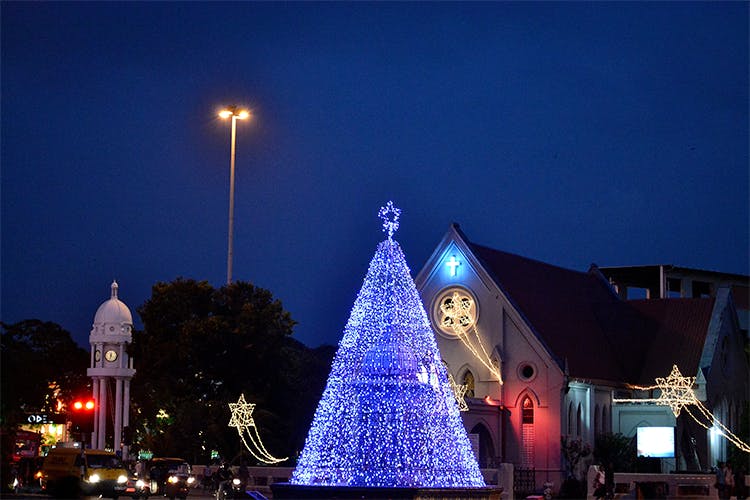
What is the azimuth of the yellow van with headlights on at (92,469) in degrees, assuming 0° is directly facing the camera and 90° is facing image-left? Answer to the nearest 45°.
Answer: approximately 315°

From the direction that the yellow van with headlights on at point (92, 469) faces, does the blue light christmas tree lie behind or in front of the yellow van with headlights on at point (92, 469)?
in front
